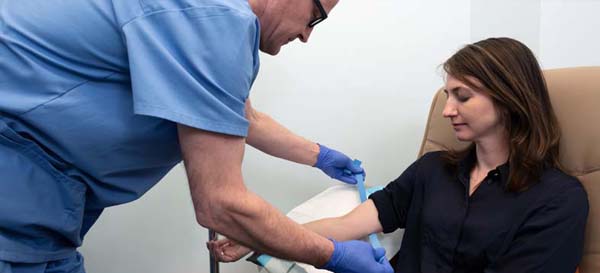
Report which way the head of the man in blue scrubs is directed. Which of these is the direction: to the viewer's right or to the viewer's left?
to the viewer's right

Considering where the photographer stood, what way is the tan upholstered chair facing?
facing the viewer and to the left of the viewer

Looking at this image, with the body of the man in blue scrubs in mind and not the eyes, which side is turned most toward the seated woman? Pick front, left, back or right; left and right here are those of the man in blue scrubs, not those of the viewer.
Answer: front

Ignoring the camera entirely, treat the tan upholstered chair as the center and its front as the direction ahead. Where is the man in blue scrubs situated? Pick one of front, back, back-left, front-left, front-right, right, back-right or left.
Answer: front

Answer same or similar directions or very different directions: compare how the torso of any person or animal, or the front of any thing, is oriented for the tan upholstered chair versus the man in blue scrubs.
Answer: very different directions

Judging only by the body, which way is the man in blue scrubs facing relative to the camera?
to the viewer's right

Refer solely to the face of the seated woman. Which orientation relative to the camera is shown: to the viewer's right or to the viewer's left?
to the viewer's left

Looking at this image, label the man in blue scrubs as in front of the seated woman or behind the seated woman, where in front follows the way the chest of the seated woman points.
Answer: in front
